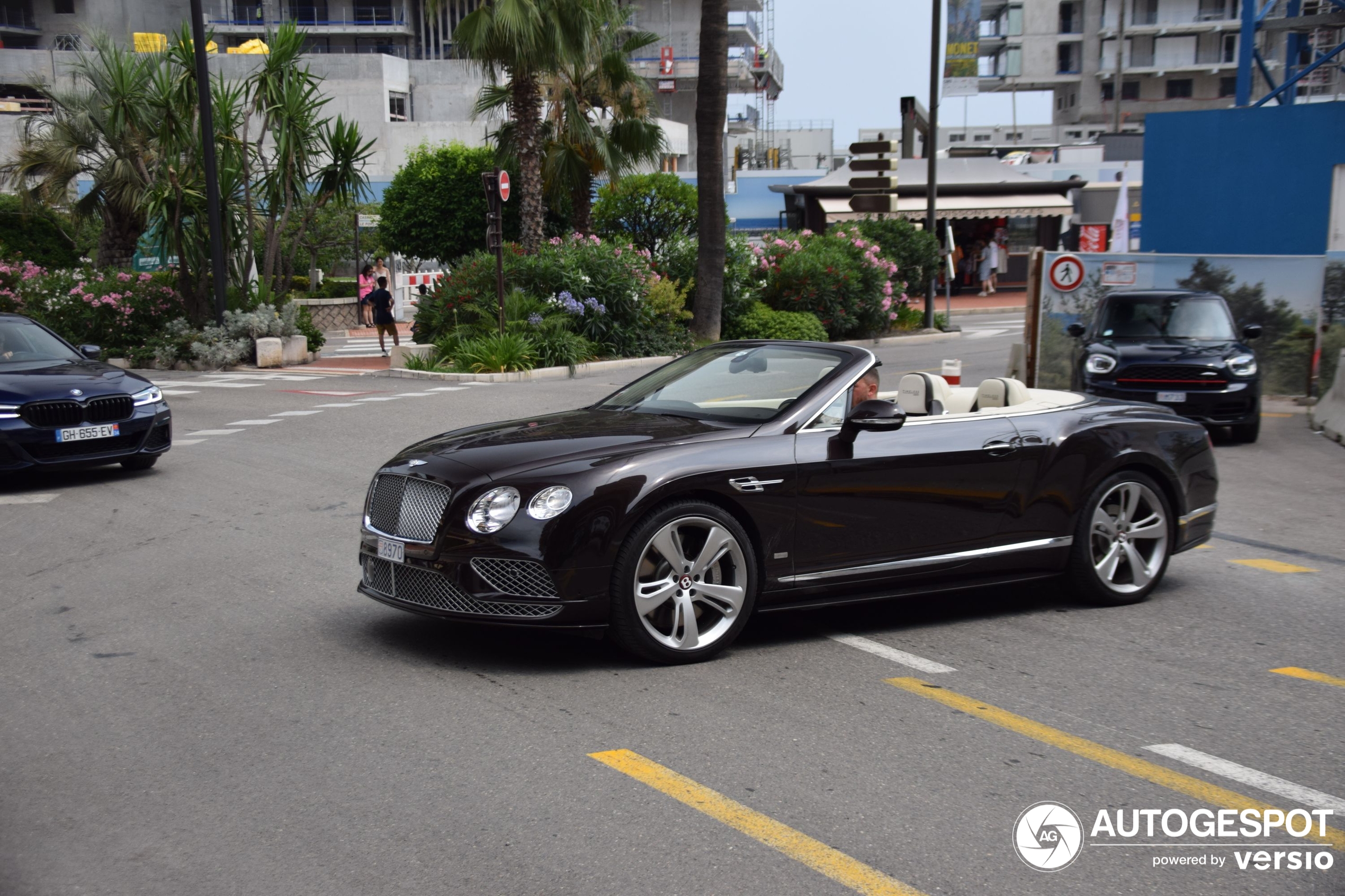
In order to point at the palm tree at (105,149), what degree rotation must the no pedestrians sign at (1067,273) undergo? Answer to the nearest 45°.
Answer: approximately 90° to its right

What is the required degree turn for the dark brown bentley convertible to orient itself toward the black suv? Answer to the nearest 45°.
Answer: approximately 180°

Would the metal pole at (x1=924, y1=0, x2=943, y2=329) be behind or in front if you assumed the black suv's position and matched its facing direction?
behind

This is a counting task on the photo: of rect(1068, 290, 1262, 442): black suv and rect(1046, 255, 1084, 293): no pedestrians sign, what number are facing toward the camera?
2

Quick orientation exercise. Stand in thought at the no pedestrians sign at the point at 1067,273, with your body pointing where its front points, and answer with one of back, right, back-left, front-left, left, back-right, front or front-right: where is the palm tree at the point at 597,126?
back-right
